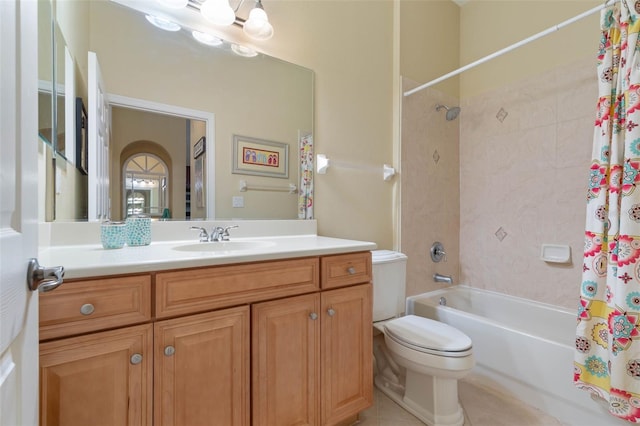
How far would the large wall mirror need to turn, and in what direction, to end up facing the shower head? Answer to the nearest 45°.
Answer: approximately 45° to its left

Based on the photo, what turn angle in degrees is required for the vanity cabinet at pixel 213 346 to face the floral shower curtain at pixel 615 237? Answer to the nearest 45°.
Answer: approximately 45° to its left

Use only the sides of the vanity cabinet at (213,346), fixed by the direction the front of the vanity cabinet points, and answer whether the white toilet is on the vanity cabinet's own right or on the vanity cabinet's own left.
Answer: on the vanity cabinet's own left

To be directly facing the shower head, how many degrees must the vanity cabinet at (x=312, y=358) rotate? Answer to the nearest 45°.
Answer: approximately 90° to its left

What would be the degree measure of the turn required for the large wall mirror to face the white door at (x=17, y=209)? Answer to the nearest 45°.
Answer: approximately 45° to its right

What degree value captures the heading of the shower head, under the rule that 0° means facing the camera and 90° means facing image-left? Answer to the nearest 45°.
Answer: approximately 315°

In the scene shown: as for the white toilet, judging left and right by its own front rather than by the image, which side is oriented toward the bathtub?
left

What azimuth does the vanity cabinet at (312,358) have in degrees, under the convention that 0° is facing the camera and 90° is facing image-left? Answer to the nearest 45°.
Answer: approximately 315°
